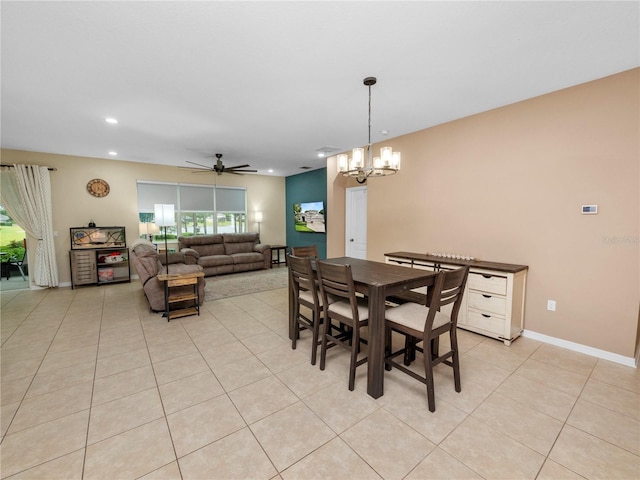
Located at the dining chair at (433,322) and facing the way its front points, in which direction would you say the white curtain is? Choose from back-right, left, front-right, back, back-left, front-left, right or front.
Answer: front-left

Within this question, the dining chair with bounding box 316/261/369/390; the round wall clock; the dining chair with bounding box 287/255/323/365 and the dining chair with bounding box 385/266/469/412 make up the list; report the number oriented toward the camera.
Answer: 1

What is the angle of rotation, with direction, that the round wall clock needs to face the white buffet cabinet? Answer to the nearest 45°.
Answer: approximately 45° to its left

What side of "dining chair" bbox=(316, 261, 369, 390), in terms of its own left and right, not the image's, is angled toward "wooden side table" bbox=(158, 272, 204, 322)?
left

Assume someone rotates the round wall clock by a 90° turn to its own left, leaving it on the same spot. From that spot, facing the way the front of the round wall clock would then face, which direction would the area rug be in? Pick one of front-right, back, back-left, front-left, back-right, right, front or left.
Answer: front-right

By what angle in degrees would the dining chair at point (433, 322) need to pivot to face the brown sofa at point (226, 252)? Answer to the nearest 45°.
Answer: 0° — it already faces it

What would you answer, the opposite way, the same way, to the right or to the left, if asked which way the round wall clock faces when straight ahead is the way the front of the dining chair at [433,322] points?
the opposite way

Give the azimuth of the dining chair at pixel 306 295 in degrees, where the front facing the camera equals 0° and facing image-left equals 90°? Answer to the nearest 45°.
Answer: approximately 225°

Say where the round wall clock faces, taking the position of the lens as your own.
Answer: facing the viewer

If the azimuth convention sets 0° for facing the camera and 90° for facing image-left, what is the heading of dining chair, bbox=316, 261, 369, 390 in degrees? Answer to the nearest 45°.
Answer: approximately 225°

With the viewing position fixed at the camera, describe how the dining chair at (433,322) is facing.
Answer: facing away from the viewer and to the left of the viewer

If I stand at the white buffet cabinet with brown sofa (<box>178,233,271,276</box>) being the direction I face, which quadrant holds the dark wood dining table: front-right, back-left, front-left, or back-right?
front-left

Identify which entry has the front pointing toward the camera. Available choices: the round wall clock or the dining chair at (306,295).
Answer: the round wall clock

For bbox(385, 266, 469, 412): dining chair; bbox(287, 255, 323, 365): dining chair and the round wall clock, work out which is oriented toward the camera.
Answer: the round wall clock

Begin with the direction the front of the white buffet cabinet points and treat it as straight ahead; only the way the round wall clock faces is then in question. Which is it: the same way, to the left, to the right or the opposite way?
to the left

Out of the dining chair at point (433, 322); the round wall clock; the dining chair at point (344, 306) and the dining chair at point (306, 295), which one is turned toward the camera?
the round wall clock

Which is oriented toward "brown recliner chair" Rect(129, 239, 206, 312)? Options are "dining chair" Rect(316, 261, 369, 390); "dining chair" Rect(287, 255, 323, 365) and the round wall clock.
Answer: the round wall clock

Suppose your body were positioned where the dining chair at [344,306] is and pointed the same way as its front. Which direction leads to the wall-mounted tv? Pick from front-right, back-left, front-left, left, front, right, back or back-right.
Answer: front-left

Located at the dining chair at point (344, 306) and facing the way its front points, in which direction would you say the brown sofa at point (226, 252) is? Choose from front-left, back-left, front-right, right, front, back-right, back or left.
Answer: left

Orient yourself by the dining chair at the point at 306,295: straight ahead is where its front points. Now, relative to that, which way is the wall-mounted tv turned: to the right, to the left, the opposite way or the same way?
the opposite way

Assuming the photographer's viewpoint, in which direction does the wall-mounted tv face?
facing the viewer and to the left of the viewer
